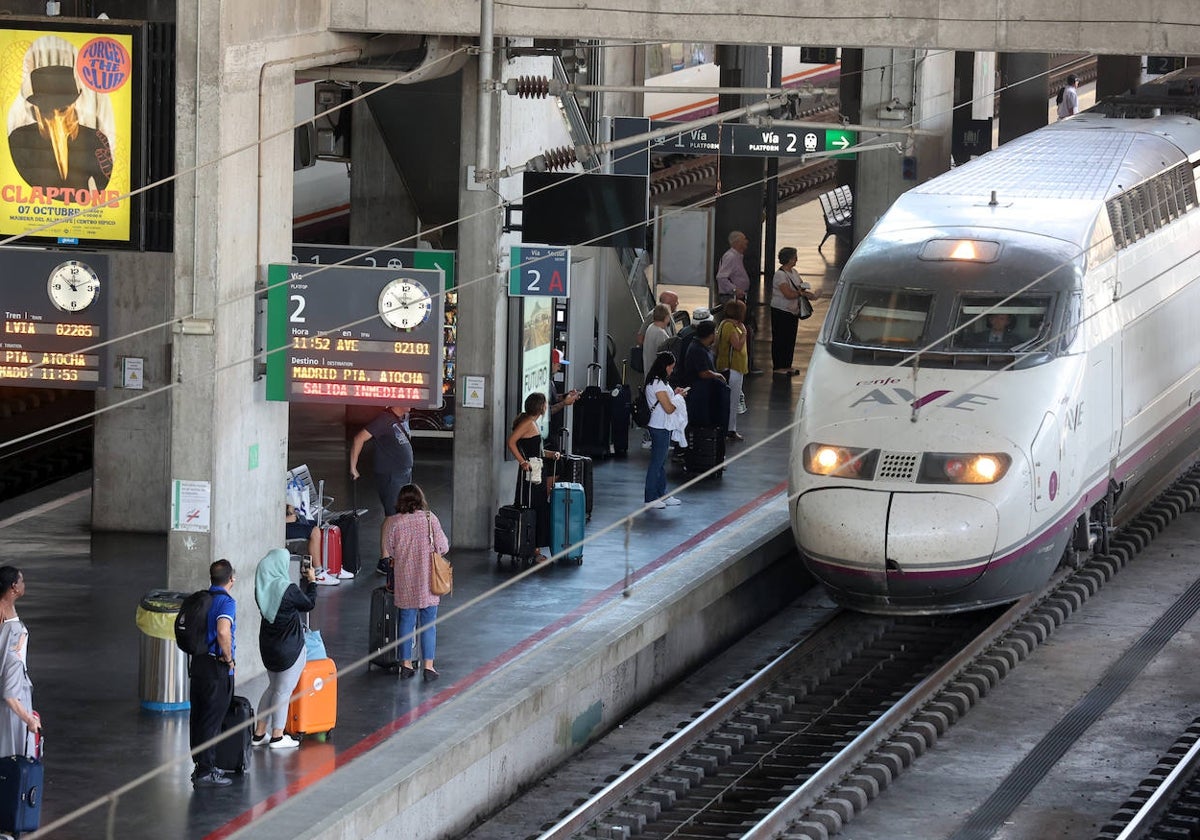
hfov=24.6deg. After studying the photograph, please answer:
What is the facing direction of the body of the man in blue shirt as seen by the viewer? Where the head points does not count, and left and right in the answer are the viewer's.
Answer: facing to the right of the viewer

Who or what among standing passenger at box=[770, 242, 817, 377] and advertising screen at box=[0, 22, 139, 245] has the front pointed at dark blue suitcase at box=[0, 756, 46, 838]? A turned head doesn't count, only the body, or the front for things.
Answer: the advertising screen

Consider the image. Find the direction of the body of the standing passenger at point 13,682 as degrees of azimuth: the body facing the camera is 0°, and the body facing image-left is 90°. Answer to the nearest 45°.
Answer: approximately 270°

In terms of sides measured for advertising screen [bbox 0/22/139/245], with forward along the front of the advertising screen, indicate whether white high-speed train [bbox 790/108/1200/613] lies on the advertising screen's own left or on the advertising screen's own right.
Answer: on the advertising screen's own left

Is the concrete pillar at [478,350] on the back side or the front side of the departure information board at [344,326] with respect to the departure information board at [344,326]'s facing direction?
on the back side

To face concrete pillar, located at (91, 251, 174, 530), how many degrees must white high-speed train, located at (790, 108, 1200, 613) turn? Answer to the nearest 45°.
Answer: approximately 45° to its right

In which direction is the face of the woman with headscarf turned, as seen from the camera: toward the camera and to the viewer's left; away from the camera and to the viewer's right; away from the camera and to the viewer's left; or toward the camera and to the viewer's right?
away from the camera and to the viewer's right

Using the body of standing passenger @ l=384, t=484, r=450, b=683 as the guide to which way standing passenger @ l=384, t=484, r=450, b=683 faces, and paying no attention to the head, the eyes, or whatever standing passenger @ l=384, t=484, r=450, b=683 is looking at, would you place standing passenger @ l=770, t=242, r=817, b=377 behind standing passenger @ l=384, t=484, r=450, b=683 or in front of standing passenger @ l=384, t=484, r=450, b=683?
in front

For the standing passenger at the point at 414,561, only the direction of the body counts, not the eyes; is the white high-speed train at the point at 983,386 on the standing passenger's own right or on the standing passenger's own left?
on the standing passenger's own right

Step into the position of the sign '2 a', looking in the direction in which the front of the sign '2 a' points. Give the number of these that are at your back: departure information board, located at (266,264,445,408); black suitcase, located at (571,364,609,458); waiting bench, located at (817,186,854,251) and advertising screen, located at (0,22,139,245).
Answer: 2

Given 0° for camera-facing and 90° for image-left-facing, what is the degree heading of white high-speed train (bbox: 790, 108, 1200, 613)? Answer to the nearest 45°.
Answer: approximately 45°
